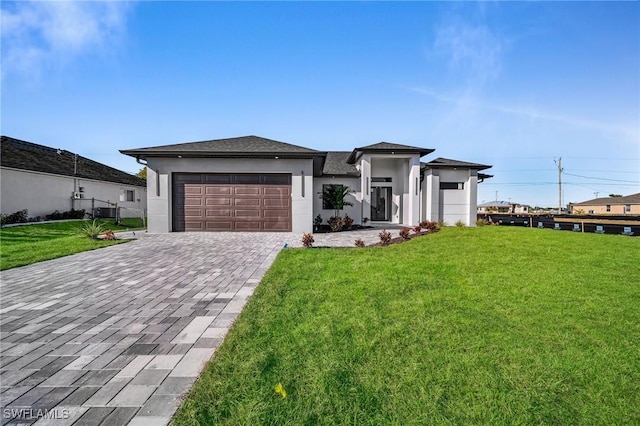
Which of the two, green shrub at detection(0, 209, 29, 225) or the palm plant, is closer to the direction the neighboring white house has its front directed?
the green shrub

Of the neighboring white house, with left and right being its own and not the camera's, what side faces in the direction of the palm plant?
left

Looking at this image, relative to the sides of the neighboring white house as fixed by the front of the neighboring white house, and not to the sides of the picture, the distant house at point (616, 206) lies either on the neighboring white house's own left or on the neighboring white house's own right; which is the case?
on the neighboring white house's own left

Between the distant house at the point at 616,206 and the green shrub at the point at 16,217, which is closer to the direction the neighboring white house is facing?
the green shrub

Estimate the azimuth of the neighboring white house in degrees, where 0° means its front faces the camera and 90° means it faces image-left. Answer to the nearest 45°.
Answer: approximately 45°
